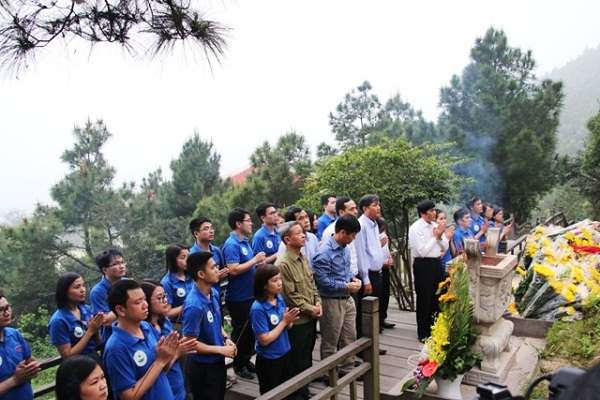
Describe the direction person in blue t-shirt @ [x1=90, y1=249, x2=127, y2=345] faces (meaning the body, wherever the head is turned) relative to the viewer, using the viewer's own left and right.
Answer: facing the viewer and to the right of the viewer

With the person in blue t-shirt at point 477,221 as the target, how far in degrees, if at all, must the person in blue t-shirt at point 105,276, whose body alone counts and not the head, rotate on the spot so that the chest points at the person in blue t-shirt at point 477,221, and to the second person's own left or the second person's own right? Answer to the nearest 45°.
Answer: approximately 45° to the second person's own left

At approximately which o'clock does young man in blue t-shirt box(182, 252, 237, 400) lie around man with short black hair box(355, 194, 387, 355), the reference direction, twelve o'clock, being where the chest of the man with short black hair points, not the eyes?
The young man in blue t-shirt is roughly at 4 o'clock from the man with short black hair.

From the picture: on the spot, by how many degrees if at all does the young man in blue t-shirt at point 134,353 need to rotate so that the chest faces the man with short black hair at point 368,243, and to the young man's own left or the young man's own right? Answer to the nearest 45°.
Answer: approximately 90° to the young man's own left

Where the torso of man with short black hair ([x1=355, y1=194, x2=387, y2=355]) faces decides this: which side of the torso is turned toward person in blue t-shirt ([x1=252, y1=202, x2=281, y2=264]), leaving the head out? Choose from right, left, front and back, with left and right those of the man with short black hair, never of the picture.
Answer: back

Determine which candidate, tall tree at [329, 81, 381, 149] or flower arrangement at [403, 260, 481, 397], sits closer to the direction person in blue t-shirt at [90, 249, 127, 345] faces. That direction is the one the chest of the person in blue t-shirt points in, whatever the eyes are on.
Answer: the flower arrangement

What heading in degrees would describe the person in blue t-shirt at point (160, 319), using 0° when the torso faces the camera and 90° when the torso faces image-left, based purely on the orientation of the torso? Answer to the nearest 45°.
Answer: approximately 315°

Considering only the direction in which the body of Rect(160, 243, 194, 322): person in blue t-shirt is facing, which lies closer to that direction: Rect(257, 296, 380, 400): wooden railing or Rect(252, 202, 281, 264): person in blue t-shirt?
the wooden railing

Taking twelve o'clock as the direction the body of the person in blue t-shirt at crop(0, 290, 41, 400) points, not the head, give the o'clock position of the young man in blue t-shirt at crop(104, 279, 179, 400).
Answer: The young man in blue t-shirt is roughly at 12 o'clock from the person in blue t-shirt.

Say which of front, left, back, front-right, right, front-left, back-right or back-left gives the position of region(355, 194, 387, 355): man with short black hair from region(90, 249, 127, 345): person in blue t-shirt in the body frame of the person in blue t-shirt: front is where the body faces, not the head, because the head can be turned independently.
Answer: front-left

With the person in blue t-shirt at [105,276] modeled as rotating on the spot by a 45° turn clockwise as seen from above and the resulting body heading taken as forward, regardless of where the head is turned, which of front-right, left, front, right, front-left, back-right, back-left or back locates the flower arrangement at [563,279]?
left

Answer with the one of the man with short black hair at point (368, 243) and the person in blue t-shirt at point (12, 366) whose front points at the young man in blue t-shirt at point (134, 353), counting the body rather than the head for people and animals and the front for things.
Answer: the person in blue t-shirt

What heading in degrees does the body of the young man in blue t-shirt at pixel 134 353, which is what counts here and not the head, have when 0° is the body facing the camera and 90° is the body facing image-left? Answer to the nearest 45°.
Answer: approximately 315°
